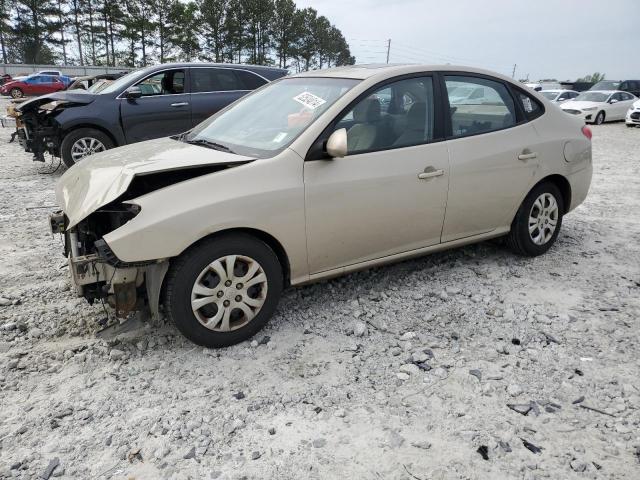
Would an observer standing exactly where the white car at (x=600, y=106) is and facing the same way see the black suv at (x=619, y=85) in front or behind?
behind

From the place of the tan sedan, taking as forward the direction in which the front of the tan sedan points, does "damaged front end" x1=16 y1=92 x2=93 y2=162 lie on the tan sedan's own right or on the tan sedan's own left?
on the tan sedan's own right

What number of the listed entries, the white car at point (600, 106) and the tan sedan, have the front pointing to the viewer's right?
0

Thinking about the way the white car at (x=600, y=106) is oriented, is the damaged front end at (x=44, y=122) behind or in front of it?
in front

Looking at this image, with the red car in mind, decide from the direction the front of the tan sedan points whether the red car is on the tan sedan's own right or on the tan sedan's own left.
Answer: on the tan sedan's own right

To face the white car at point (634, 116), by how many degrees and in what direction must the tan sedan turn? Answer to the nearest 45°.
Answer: approximately 180°

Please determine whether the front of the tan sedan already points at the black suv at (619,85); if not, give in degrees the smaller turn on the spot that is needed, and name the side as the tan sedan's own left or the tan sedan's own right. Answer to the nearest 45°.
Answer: approximately 180°

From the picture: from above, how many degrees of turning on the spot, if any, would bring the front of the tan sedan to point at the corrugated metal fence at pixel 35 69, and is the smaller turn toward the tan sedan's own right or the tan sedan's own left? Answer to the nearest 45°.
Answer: approximately 90° to the tan sedan's own right

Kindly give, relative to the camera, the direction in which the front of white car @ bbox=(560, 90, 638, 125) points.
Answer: facing the viewer and to the left of the viewer

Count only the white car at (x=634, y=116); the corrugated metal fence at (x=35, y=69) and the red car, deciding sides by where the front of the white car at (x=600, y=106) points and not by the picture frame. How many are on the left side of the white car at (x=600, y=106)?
1

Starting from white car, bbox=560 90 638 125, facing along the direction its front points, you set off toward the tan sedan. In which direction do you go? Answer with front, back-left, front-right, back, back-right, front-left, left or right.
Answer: front-left
